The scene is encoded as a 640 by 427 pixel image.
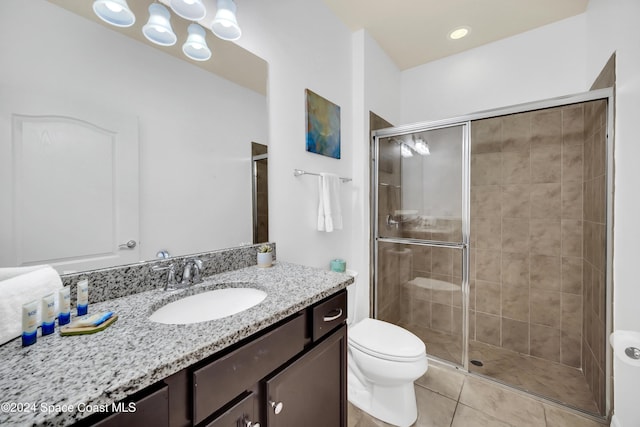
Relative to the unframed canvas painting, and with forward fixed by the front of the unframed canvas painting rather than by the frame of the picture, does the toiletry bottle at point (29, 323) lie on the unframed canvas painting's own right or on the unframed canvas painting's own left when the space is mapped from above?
on the unframed canvas painting's own right

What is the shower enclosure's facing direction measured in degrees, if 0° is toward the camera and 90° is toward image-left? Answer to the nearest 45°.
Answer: approximately 45°

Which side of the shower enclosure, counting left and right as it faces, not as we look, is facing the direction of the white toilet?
front

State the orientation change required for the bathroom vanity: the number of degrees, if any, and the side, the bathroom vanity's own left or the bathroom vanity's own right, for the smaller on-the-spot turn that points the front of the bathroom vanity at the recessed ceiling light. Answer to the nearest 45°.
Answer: approximately 45° to the bathroom vanity's own left

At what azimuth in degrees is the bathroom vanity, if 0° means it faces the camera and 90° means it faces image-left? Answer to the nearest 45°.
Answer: approximately 315°

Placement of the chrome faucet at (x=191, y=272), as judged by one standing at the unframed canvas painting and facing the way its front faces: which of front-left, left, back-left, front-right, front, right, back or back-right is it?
right

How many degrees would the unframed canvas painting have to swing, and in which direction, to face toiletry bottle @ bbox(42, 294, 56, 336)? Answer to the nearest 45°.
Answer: approximately 90° to its right

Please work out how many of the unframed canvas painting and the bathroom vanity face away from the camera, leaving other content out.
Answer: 0

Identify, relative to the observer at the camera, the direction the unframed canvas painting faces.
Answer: facing the viewer and to the right of the viewer
